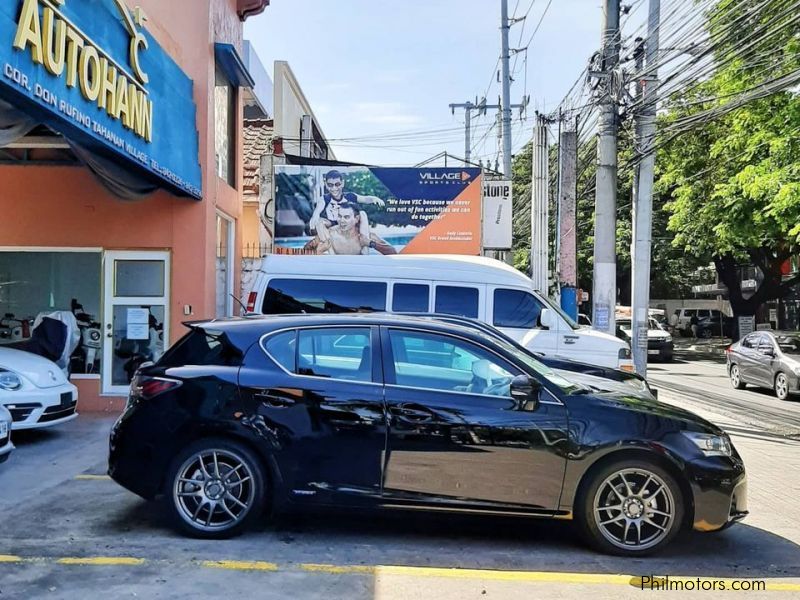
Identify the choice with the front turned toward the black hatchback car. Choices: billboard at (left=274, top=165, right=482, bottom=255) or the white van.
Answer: the billboard

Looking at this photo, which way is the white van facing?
to the viewer's right

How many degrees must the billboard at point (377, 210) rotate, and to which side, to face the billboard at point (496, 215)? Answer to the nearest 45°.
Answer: approximately 90° to its left

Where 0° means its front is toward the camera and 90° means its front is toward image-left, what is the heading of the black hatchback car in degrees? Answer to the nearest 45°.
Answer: approximately 270°

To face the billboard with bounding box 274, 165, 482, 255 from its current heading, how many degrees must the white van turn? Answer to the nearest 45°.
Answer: approximately 90° to its left

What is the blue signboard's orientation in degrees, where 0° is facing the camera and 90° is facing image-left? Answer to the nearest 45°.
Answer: approximately 315°

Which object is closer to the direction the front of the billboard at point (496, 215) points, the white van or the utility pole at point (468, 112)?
the white van

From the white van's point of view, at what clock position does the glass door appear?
The glass door is roughly at 6 o'clock from the white van.

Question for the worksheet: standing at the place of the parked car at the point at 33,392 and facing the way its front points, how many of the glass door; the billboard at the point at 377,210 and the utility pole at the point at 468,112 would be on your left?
3

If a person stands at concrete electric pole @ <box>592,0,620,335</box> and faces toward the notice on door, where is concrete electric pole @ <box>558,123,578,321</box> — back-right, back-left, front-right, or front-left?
back-right

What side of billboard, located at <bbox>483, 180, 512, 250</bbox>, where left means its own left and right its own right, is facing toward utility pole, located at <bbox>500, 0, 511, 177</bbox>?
back

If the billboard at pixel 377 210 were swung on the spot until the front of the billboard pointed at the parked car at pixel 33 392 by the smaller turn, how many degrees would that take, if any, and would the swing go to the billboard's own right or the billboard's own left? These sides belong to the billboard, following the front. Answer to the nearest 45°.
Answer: approximately 45° to the billboard's own right

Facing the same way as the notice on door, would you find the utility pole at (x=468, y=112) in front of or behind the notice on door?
behind
